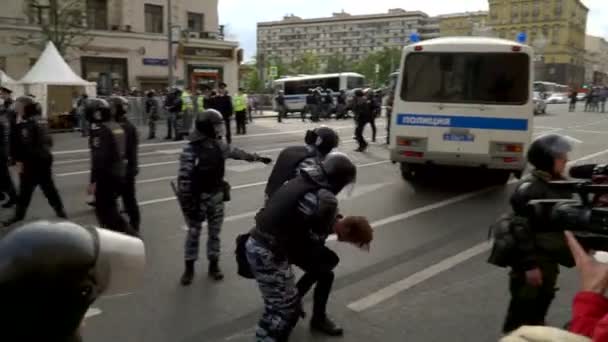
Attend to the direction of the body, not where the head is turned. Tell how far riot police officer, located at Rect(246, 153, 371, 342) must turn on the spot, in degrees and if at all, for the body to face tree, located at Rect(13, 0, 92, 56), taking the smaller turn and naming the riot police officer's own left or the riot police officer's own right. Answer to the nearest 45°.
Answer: approximately 135° to the riot police officer's own left

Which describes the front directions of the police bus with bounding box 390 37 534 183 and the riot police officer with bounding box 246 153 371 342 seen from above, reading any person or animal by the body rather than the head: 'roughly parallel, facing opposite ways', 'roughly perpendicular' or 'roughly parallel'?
roughly perpendicular

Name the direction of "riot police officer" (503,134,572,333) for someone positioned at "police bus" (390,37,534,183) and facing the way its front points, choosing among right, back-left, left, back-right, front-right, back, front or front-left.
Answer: back

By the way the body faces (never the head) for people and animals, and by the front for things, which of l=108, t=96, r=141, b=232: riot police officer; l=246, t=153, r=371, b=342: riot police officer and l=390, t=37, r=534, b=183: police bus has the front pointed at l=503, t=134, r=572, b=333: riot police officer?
l=246, t=153, r=371, b=342: riot police officer

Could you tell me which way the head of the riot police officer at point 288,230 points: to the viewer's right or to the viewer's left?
to the viewer's right

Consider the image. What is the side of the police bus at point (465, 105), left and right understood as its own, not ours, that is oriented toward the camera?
back

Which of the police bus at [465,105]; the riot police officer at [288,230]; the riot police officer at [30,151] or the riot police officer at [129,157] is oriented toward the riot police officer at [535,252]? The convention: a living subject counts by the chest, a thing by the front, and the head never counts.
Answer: the riot police officer at [288,230]
